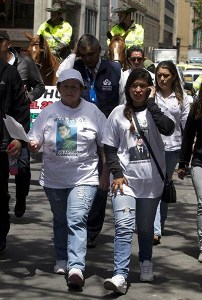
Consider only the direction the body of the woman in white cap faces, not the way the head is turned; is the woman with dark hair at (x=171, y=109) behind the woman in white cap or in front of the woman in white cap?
behind

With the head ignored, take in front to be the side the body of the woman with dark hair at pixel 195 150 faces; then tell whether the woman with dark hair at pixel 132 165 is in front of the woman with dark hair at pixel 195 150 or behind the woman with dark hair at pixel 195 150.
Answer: in front

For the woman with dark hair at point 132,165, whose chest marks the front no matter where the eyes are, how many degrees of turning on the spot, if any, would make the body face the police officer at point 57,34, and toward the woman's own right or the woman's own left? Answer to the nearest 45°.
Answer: approximately 180°

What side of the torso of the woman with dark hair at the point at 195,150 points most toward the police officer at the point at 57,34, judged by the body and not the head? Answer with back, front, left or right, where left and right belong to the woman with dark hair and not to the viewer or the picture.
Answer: back

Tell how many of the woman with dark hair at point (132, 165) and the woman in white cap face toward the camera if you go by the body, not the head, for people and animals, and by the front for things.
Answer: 2

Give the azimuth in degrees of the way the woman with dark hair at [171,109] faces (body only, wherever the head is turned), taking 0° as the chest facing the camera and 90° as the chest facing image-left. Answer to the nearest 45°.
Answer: approximately 45°

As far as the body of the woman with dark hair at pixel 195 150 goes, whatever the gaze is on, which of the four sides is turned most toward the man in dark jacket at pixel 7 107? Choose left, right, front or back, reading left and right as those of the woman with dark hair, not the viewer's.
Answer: right

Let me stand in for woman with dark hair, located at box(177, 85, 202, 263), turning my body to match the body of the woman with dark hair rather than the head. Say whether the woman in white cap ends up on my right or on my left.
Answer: on my right
